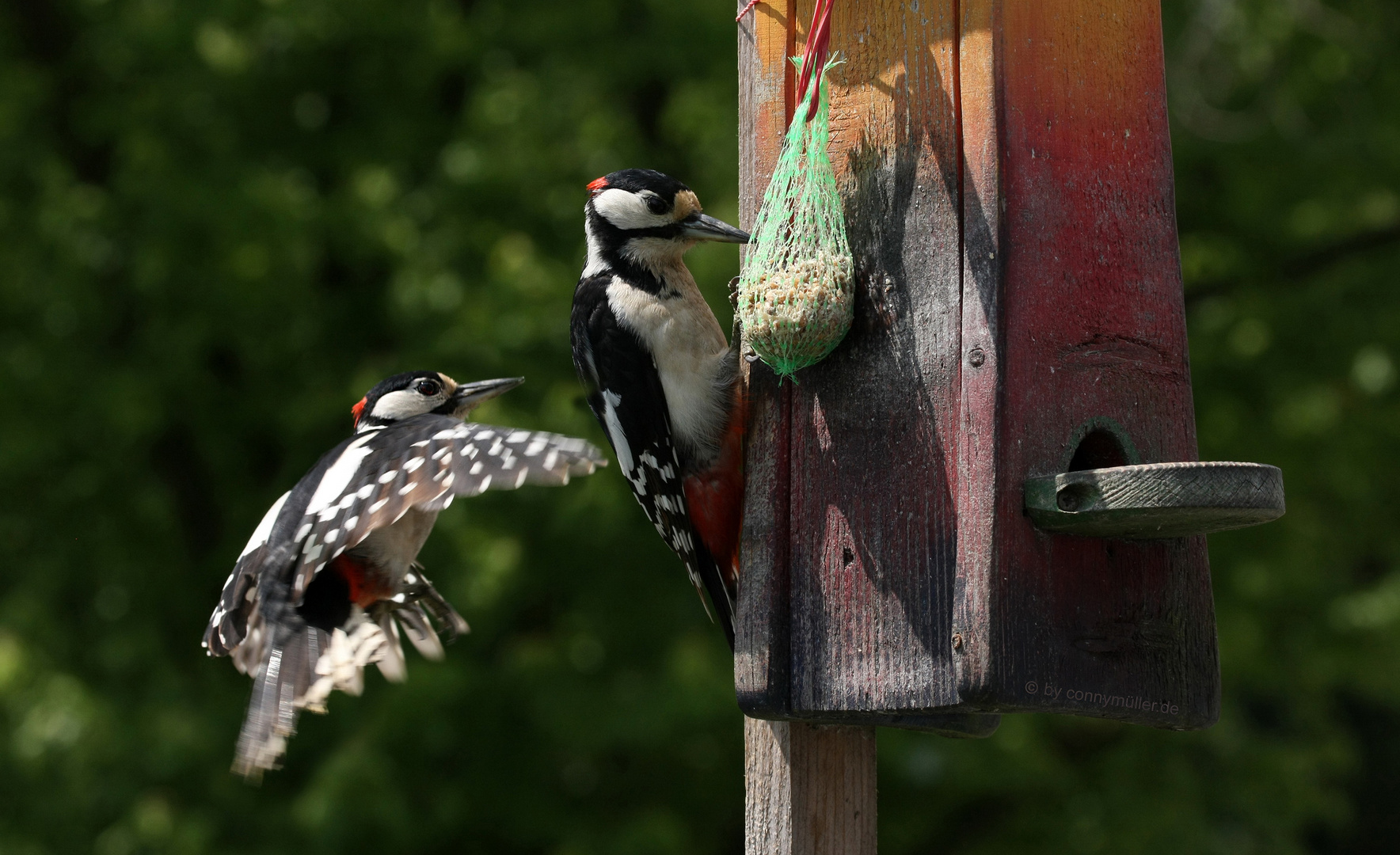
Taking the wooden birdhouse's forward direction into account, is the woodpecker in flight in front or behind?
behind

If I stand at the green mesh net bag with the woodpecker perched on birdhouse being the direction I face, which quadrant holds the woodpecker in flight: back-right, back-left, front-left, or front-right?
front-left

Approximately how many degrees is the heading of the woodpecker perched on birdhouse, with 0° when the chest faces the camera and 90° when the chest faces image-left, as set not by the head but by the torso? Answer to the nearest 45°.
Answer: approximately 270°

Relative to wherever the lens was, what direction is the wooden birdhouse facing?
facing the viewer and to the right of the viewer
